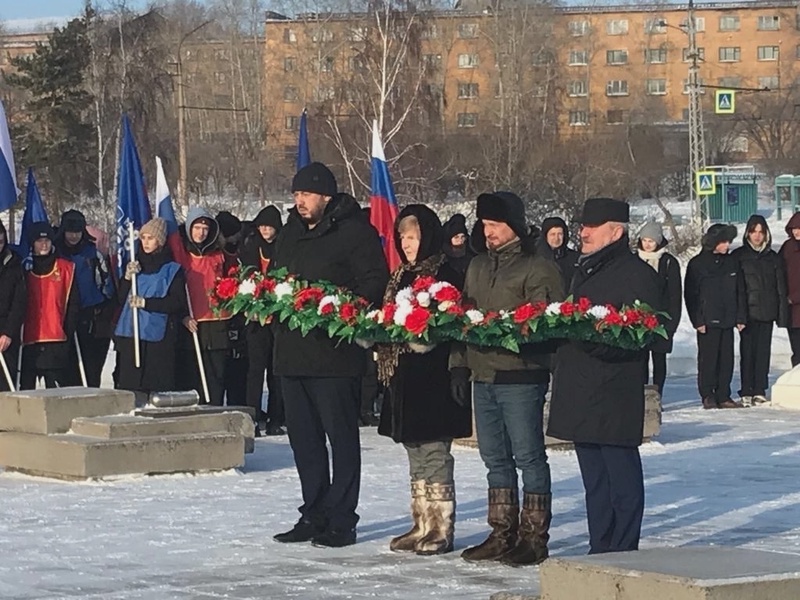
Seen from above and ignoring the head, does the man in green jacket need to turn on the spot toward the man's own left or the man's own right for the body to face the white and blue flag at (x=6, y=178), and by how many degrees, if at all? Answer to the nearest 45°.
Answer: approximately 90° to the man's own right

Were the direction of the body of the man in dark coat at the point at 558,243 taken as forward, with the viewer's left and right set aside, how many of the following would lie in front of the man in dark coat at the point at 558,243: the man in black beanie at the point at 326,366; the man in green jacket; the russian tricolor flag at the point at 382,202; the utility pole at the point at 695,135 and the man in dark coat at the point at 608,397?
3

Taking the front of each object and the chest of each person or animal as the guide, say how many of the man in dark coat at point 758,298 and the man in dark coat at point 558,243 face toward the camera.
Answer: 2

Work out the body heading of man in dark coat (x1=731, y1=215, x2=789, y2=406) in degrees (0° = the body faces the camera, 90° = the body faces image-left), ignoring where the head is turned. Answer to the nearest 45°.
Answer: approximately 0°
